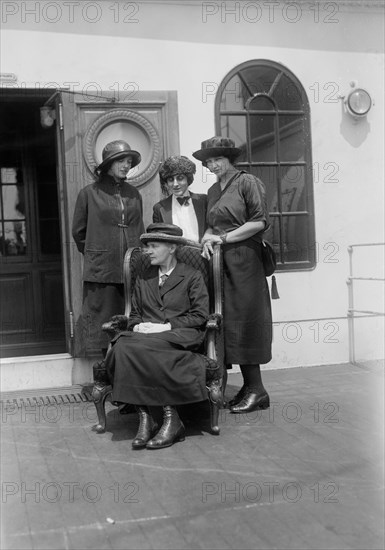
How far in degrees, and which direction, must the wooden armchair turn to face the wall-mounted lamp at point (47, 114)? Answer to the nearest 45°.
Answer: approximately 135° to its right

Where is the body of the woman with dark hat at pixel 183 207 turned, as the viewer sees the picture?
toward the camera

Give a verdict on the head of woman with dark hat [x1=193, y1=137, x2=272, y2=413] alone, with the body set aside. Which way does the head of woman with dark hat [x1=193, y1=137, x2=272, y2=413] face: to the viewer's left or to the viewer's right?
to the viewer's left

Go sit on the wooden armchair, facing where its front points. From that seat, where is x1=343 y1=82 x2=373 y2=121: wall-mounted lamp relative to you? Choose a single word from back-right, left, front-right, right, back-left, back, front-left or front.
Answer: back-left

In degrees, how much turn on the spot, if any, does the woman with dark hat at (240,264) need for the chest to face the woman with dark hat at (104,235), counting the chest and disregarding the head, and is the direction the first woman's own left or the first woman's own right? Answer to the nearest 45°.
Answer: approximately 45° to the first woman's own right

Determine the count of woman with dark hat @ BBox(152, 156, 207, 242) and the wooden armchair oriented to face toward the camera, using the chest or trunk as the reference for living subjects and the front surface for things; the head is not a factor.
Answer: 2

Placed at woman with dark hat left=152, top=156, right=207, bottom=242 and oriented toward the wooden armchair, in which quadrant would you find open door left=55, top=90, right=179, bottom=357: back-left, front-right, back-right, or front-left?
back-right

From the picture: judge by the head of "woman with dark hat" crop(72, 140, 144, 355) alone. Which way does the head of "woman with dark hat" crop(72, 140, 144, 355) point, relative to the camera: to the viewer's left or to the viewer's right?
to the viewer's right

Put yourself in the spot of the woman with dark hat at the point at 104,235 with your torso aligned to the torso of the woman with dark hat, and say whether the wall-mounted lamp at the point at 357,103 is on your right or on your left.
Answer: on your left
